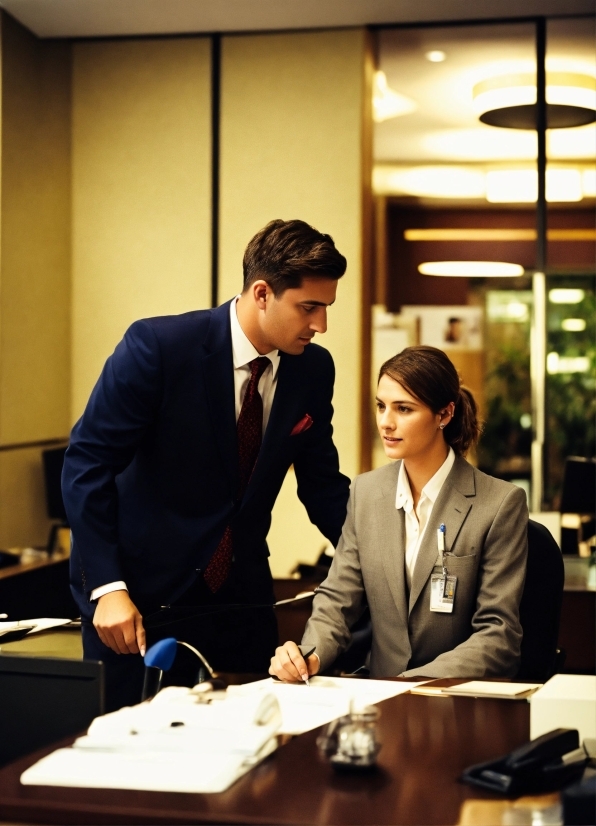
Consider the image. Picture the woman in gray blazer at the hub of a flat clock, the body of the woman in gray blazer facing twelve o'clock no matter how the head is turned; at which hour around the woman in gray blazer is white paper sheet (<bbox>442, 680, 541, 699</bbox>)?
The white paper sheet is roughly at 10 o'clock from the woman in gray blazer.

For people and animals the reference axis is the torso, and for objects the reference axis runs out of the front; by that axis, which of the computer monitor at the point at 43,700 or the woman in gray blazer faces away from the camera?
the computer monitor

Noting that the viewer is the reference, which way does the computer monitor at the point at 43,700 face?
facing away from the viewer

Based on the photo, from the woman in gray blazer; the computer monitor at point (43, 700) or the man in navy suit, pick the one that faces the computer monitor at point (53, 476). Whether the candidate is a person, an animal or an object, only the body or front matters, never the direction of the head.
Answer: the computer monitor at point (43, 700)

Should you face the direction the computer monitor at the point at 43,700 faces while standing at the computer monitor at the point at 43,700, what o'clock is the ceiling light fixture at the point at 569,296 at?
The ceiling light fixture is roughly at 1 o'clock from the computer monitor.

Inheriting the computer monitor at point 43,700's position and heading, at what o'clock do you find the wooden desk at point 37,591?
The wooden desk is roughly at 12 o'clock from the computer monitor.

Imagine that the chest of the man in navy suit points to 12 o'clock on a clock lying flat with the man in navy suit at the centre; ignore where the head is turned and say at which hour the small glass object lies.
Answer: The small glass object is roughly at 1 o'clock from the man in navy suit.

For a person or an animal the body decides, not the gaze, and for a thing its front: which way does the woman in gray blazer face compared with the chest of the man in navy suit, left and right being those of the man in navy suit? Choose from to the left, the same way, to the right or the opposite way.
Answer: to the right

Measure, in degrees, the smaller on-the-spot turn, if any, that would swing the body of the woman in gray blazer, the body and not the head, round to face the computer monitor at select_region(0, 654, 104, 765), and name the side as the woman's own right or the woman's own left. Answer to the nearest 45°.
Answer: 0° — they already face it

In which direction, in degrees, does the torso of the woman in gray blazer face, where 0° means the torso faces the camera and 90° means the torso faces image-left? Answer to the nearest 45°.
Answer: approximately 45°

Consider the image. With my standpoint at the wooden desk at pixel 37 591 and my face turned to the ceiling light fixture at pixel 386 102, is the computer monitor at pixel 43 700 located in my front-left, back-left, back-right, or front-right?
back-right

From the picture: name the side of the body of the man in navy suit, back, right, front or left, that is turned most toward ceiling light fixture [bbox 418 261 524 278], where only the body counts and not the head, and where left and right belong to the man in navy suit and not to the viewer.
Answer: left

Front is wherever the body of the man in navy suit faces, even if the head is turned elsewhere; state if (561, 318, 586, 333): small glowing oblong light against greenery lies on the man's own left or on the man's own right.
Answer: on the man's own left

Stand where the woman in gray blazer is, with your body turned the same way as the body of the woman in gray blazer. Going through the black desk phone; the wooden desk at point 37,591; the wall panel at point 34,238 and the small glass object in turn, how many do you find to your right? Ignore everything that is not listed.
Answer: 2

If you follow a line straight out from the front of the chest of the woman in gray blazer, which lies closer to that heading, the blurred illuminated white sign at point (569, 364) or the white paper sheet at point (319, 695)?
the white paper sheet
